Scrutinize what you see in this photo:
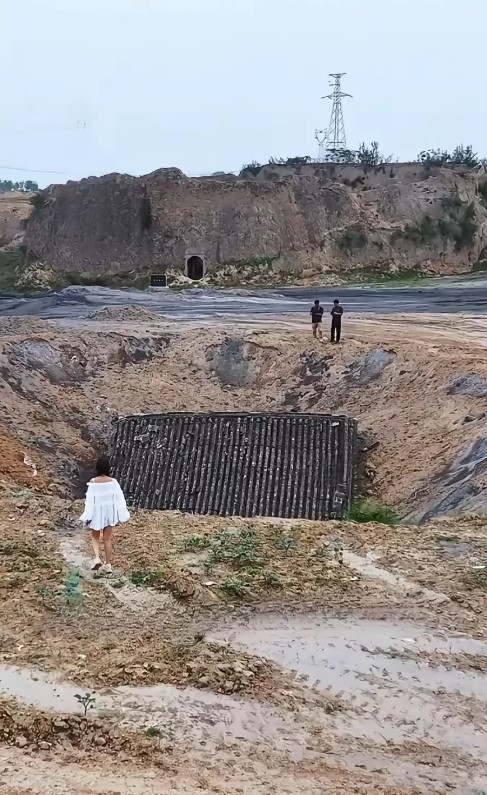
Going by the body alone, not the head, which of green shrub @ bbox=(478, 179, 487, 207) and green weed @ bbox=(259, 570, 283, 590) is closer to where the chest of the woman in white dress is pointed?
the green shrub

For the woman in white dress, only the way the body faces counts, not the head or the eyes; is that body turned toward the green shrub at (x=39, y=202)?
yes

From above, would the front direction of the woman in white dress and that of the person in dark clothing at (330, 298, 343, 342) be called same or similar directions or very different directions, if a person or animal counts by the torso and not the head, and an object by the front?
very different directions

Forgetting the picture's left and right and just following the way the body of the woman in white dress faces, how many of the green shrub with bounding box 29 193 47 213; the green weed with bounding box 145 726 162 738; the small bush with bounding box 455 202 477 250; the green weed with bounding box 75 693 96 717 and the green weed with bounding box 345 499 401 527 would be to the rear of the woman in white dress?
2

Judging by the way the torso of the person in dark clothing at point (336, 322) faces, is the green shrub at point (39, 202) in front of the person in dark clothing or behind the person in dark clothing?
behind

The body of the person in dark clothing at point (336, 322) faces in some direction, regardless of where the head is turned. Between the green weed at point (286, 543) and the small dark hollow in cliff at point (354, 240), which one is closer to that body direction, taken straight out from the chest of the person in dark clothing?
the green weed

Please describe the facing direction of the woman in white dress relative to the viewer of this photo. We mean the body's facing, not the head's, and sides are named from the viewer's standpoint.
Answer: facing away from the viewer

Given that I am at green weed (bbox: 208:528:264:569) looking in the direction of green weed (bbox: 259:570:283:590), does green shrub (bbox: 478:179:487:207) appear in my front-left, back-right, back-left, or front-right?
back-left

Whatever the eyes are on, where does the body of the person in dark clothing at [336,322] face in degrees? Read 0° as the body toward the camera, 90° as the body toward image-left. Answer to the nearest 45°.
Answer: approximately 0°

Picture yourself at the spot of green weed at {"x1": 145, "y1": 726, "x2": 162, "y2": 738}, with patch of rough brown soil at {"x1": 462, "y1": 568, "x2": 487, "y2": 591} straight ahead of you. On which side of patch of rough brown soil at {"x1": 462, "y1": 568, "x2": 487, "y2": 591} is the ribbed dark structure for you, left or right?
left

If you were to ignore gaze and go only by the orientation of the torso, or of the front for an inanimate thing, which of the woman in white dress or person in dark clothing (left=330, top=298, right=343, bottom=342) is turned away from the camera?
the woman in white dress

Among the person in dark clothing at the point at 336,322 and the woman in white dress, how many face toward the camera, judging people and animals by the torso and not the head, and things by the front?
1

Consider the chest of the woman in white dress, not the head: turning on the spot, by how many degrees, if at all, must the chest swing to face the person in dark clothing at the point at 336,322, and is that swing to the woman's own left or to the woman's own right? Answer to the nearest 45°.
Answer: approximately 45° to the woman's own right
